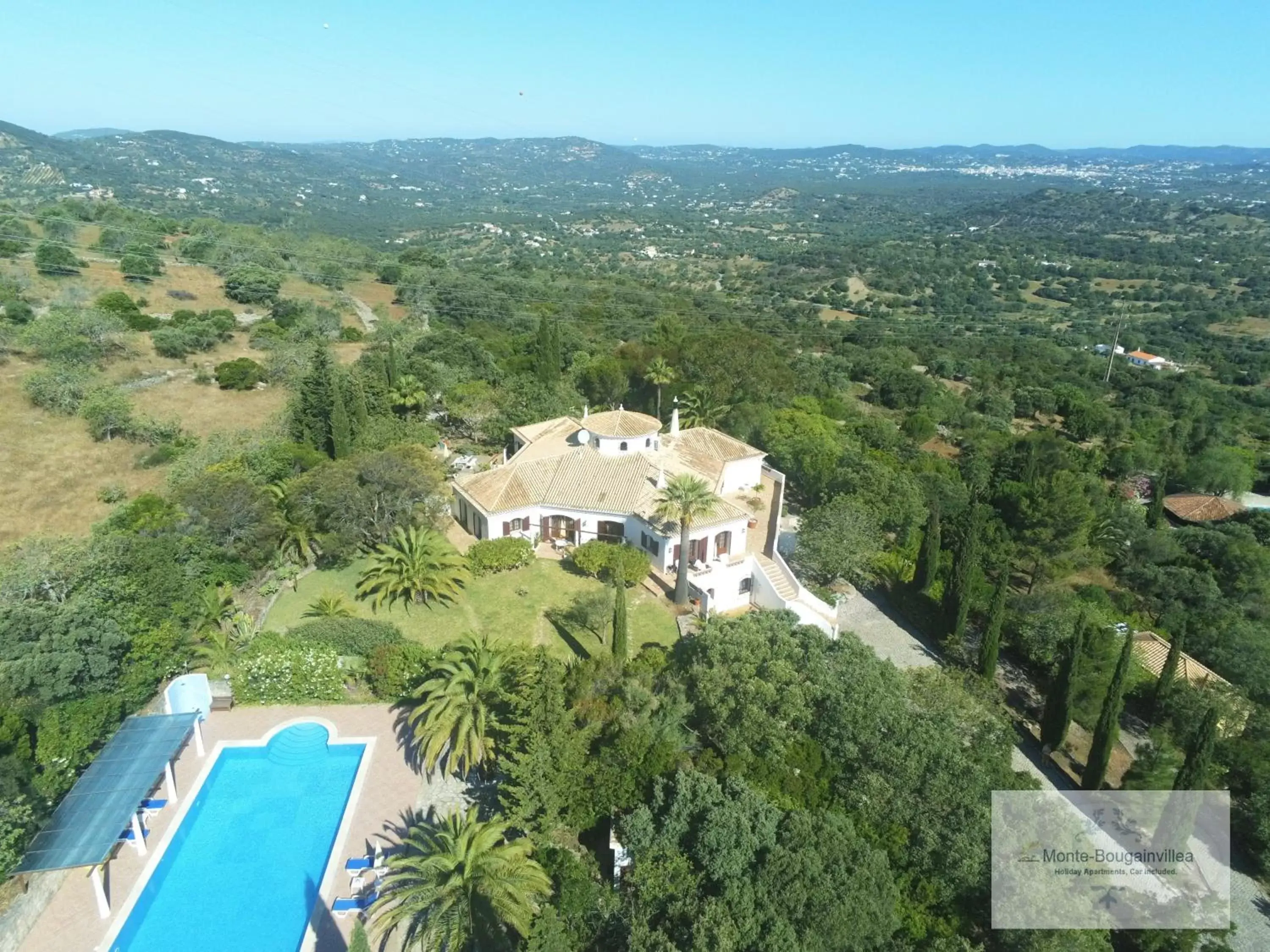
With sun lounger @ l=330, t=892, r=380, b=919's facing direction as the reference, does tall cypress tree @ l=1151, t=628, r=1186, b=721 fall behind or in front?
behind

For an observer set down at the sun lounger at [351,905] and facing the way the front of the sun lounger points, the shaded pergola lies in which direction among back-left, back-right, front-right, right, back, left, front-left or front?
front-right

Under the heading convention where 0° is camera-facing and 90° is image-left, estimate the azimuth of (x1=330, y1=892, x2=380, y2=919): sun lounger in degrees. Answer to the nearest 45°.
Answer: approximately 90°

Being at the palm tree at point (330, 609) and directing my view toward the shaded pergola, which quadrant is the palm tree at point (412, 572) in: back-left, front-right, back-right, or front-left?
back-left

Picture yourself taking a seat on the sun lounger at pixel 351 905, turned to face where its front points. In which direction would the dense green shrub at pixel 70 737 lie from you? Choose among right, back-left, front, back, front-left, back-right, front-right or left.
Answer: front-right

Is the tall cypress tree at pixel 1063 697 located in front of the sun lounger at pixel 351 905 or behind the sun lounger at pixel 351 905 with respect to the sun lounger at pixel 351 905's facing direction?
behind

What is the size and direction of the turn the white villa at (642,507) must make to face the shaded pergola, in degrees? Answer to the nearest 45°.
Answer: approximately 45° to its right

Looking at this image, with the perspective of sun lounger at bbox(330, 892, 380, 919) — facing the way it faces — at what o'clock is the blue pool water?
The blue pool water is roughly at 2 o'clock from the sun lounger.

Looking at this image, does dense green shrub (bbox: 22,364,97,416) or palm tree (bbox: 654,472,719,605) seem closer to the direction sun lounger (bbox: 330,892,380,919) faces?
the dense green shrub

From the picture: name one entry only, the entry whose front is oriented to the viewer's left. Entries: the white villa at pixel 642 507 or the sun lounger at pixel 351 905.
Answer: the sun lounger

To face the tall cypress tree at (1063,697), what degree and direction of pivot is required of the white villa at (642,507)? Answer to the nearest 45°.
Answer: approximately 45° to its left

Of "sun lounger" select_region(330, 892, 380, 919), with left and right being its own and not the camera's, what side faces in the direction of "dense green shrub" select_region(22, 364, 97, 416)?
right

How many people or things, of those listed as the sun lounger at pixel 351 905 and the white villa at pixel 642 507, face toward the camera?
1

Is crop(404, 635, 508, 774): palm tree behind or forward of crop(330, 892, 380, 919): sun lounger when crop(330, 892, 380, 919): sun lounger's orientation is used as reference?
behind

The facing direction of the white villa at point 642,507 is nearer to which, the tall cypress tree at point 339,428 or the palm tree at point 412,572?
the palm tree
